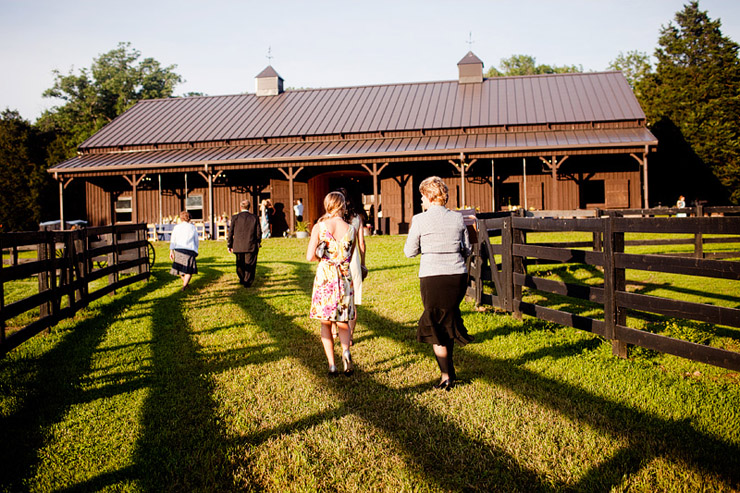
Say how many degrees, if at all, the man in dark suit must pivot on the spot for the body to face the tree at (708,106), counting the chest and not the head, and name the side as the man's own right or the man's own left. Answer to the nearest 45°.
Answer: approximately 45° to the man's own right

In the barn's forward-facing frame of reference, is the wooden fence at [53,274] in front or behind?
in front

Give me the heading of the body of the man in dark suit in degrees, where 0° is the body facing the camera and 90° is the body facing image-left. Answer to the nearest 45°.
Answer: approximately 180°

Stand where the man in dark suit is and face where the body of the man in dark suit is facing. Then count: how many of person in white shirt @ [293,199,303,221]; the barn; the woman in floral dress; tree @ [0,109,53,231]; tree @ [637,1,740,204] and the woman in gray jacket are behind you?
2

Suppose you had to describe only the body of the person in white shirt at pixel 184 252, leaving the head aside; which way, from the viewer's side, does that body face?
away from the camera

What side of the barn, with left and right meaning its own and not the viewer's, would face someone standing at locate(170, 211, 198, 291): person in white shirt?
front

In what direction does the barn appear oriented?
toward the camera

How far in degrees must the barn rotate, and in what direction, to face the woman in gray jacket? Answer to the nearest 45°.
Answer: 0° — it already faces them

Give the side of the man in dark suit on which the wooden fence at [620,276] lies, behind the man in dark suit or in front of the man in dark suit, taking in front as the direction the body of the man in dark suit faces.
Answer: behind

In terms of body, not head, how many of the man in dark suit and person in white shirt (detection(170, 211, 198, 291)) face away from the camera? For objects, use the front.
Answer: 2

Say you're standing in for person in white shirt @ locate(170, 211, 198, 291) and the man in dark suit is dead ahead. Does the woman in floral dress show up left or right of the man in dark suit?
right

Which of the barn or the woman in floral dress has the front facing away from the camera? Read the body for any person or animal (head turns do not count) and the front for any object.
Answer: the woman in floral dress

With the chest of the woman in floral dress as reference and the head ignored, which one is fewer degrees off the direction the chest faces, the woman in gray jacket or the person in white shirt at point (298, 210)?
the person in white shirt

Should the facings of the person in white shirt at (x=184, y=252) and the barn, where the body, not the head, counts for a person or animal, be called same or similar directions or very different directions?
very different directions
